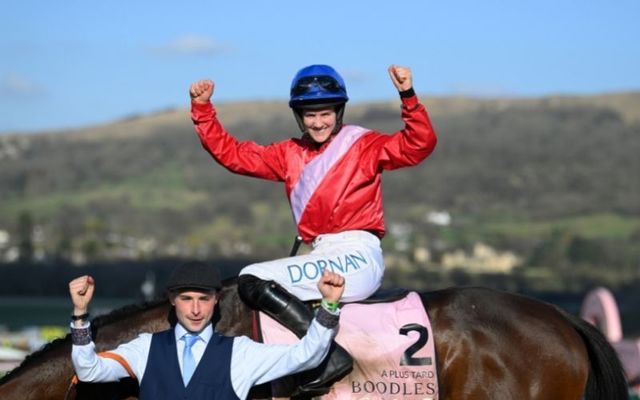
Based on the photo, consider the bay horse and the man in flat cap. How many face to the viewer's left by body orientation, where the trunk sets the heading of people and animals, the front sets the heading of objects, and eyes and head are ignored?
1

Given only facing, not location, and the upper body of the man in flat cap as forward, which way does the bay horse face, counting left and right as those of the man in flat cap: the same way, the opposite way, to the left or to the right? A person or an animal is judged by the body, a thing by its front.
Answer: to the right

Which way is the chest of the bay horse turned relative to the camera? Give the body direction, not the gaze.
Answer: to the viewer's left

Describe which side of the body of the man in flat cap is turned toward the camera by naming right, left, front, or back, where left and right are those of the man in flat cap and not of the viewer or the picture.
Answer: front

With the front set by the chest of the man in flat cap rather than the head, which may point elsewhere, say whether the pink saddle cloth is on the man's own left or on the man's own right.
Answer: on the man's own left

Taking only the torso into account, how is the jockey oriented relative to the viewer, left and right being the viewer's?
facing the viewer and to the left of the viewer

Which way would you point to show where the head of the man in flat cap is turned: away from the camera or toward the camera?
toward the camera

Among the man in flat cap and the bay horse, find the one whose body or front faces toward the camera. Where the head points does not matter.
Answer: the man in flat cap
